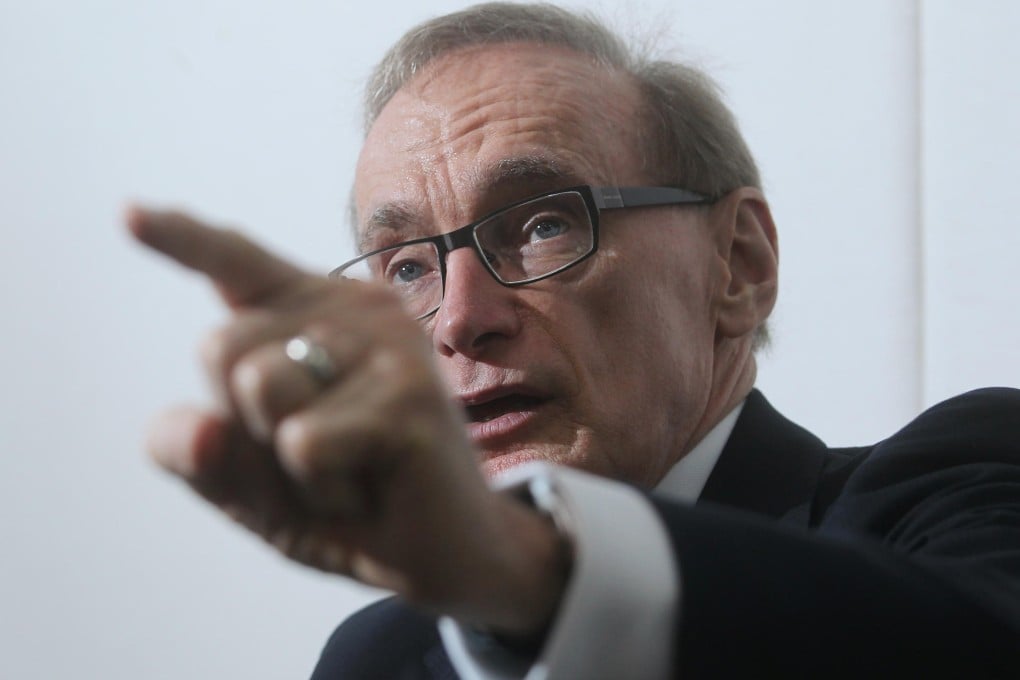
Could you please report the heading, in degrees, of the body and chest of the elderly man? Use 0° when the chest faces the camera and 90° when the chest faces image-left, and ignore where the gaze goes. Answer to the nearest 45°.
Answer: approximately 45°

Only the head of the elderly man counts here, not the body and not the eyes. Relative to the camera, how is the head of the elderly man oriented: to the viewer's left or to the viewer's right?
to the viewer's left
